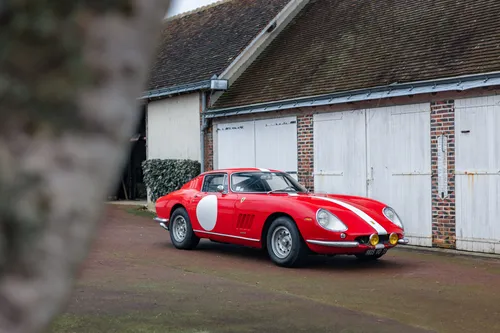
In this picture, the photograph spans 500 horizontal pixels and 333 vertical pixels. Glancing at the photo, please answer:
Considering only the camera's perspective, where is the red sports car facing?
facing the viewer and to the right of the viewer

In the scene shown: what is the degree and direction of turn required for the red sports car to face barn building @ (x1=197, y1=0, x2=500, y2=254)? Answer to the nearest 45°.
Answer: approximately 90° to its left

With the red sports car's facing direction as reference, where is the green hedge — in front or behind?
behind
